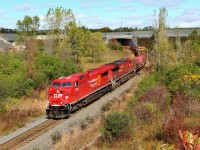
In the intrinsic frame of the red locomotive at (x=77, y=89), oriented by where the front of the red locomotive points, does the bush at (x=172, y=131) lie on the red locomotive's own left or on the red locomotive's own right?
on the red locomotive's own left

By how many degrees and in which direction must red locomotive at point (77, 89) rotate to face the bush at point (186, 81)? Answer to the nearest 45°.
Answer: approximately 135° to its left

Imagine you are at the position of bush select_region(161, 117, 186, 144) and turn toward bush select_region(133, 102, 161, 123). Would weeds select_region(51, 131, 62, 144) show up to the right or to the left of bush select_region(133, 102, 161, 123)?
left

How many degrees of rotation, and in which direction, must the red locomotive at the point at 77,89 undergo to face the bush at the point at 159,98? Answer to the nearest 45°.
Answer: approximately 90° to its left

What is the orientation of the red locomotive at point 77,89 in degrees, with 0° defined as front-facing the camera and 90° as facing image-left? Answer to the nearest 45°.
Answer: approximately 45°

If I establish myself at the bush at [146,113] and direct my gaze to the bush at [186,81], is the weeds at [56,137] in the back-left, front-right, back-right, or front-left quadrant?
back-left

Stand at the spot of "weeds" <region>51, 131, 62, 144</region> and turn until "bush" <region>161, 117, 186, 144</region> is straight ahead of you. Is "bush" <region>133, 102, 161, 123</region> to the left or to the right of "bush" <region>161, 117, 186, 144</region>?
left

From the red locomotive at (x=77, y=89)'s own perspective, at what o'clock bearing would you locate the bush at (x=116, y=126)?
The bush is roughly at 10 o'clock from the red locomotive.

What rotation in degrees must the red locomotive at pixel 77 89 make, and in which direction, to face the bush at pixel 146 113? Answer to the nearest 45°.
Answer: approximately 90° to its left
